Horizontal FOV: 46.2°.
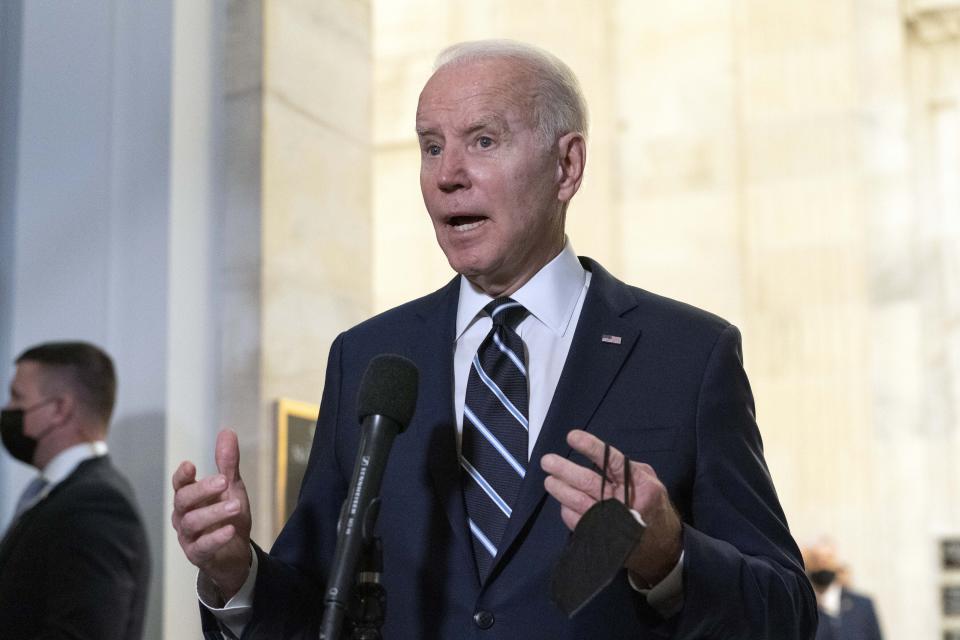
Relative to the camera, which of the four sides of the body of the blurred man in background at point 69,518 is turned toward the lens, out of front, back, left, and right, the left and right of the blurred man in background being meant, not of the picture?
left

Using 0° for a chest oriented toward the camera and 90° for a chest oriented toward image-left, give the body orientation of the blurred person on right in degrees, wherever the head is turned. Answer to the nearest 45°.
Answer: approximately 45°

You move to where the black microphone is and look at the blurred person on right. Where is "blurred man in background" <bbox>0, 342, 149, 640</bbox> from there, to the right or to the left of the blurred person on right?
left

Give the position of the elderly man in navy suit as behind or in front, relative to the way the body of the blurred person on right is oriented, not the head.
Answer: in front

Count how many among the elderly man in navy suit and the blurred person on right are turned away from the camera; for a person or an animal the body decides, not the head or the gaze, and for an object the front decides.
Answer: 0

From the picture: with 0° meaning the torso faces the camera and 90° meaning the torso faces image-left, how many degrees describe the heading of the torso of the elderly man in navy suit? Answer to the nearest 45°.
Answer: approximately 45°

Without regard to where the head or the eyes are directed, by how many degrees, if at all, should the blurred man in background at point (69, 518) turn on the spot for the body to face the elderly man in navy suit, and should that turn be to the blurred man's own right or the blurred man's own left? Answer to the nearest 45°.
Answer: approximately 90° to the blurred man's own left

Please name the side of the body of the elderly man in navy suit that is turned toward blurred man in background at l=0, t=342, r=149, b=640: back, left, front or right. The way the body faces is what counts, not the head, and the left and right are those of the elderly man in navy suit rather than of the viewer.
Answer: right

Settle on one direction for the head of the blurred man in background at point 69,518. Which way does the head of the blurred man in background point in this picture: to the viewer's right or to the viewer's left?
to the viewer's left

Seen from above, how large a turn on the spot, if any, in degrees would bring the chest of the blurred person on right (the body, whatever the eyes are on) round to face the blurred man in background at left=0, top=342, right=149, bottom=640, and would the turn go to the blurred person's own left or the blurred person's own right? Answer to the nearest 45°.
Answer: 0° — they already face them
